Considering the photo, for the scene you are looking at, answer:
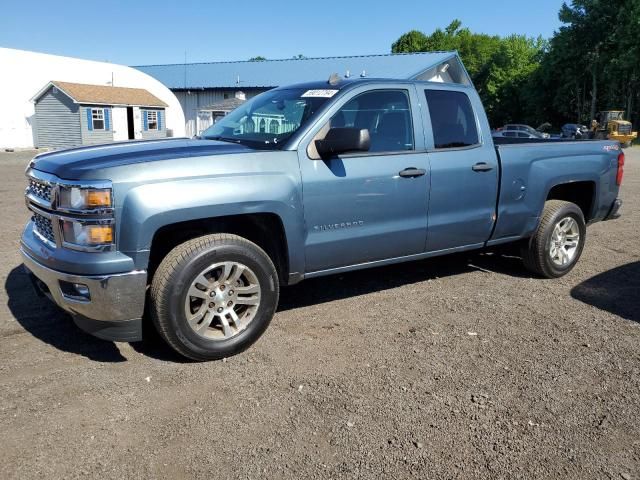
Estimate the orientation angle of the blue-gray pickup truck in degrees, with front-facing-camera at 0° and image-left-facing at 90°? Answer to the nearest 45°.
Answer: approximately 45°

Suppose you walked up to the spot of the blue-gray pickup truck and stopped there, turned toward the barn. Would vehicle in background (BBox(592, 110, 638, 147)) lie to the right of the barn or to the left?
right

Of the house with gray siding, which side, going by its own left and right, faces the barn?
left

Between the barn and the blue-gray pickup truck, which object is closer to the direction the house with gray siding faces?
the blue-gray pickup truck

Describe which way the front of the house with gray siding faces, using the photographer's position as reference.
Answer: facing the viewer and to the right of the viewer

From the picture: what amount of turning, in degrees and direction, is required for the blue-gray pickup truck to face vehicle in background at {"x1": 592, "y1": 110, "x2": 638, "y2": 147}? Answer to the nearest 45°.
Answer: approximately 180°

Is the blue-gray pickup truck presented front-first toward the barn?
no

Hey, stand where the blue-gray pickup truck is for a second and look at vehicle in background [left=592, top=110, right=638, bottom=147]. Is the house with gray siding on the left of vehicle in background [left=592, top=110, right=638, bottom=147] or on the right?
left

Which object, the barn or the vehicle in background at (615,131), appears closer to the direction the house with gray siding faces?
the vehicle in background

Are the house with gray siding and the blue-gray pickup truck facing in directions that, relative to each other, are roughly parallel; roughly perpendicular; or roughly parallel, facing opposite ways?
roughly perpendicular

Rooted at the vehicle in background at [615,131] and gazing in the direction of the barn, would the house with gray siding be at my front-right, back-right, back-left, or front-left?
front-left

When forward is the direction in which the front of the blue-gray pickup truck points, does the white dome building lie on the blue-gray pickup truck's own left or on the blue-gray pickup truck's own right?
on the blue-gray pickup truck's own right

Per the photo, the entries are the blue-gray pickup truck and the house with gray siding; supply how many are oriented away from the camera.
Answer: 0
